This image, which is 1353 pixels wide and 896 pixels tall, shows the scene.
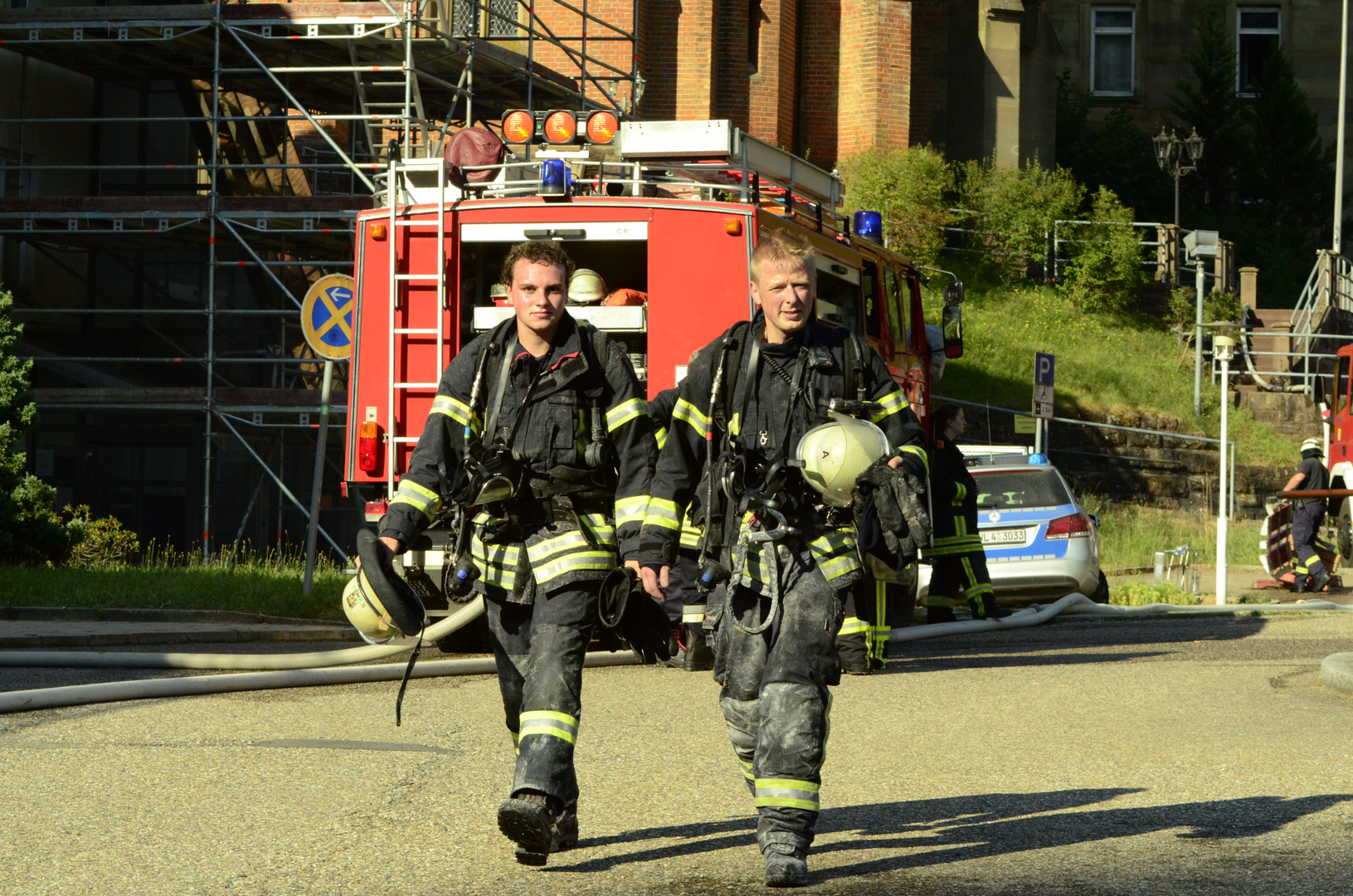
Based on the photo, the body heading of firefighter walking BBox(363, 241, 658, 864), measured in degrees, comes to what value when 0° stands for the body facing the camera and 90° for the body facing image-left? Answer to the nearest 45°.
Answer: approximately 0°

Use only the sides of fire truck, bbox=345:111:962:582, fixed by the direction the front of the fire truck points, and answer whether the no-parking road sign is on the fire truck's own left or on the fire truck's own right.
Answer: on the fire truck's own left

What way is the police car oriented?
away from the camera

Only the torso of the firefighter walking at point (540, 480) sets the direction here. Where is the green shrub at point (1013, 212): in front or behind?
behind

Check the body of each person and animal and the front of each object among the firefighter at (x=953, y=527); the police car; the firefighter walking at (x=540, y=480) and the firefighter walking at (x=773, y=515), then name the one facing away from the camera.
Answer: the police car

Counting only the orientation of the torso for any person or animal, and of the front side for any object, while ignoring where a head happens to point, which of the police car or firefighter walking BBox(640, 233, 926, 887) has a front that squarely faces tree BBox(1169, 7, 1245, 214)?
the police car

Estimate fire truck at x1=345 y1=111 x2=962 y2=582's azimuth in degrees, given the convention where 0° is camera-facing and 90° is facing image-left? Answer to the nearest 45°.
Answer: approximately 225°

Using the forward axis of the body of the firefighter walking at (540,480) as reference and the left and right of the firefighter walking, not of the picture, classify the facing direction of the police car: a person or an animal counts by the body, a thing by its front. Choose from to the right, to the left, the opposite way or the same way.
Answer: the opposite way
